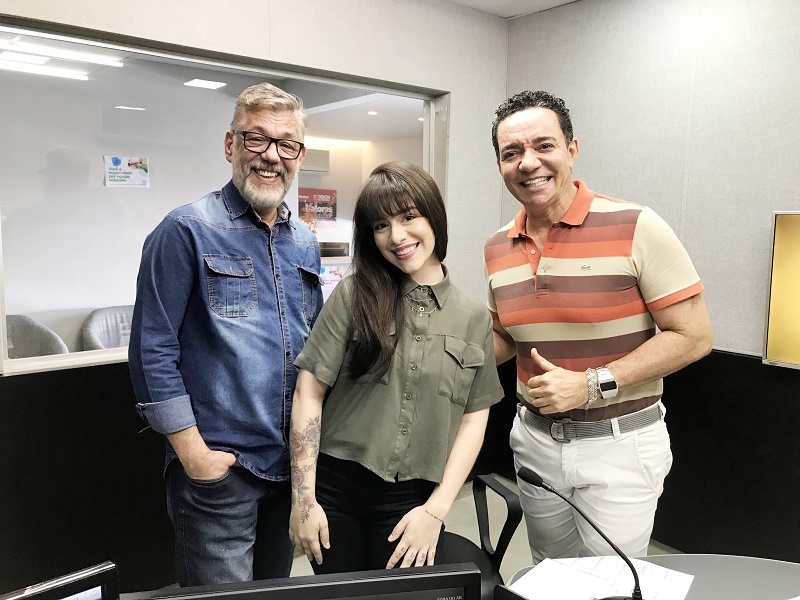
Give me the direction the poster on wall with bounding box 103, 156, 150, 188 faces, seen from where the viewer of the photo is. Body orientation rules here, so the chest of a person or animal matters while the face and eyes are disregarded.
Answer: facing the viewer

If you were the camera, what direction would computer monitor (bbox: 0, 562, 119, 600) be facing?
facing the viewer and to the right of the viewer

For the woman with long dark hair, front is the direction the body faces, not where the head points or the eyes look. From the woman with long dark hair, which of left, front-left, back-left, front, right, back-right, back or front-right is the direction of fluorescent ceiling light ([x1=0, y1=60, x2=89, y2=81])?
back-right

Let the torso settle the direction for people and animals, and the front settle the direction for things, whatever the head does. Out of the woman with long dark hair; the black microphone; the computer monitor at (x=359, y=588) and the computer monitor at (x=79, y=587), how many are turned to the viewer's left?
1

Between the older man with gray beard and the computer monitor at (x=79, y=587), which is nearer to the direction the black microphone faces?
the older man with gray beard

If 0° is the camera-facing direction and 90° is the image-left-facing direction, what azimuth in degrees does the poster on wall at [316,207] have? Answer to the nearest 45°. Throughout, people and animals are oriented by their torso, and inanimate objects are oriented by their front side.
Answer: approximately 0°

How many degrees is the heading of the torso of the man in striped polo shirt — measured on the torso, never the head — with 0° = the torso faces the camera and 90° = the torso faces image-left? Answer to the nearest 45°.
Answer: approximately 45°

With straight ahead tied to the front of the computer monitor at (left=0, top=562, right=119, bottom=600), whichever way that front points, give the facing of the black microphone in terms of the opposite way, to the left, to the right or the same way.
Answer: the opposite way

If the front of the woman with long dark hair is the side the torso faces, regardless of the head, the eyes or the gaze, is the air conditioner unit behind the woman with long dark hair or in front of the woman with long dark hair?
behind

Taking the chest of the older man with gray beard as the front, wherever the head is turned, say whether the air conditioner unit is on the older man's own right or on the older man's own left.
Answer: on the older man's own left

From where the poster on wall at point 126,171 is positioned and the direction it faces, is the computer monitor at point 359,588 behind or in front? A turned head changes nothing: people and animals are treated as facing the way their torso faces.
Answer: in front

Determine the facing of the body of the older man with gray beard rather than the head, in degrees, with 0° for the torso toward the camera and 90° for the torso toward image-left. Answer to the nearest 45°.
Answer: approximately 315°

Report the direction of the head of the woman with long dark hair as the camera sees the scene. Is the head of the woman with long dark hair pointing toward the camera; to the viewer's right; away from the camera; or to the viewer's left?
toward the camera

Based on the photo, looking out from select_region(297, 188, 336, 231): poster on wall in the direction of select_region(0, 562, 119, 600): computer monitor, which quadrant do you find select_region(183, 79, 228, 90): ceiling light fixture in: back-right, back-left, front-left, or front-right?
front-right
